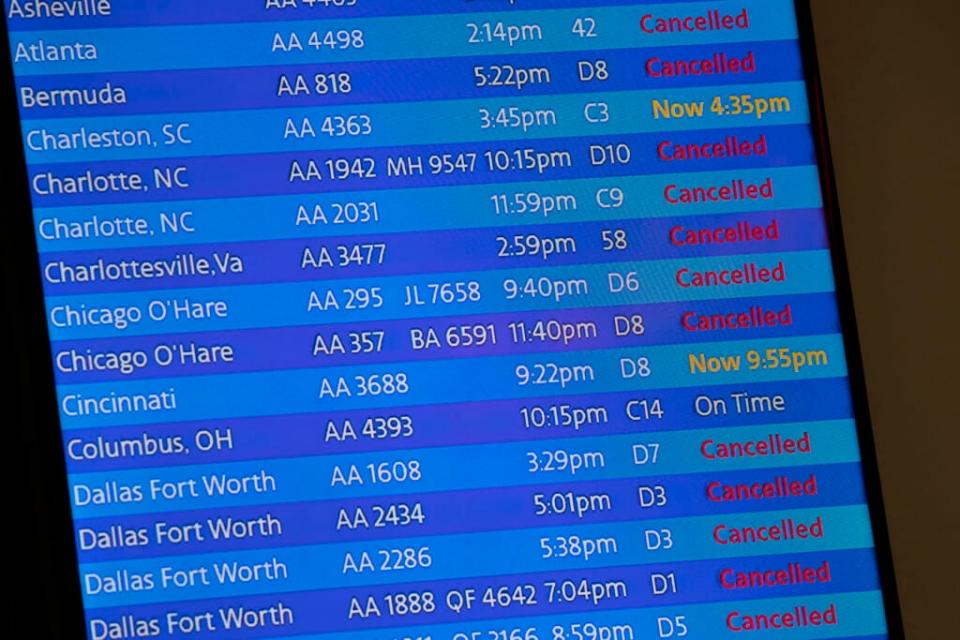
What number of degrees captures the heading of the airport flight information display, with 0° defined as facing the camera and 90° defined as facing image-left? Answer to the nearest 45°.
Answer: approximately 0°
